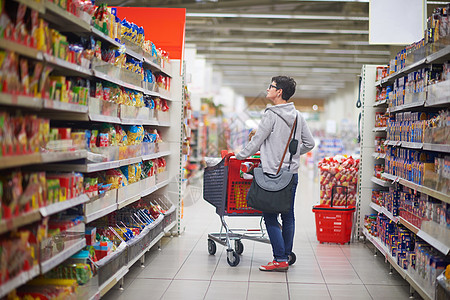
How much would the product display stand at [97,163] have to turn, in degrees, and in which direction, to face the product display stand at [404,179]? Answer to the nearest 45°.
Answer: approximately 45° to its left

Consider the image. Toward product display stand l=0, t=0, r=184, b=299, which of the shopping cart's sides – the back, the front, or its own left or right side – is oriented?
left

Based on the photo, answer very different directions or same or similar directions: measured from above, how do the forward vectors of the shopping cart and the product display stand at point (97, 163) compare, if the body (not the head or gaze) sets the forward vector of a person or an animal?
very different directions

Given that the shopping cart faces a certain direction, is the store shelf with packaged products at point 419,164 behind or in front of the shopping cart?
behind

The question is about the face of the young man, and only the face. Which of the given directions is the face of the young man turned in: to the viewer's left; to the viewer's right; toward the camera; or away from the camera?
to the viewer's left

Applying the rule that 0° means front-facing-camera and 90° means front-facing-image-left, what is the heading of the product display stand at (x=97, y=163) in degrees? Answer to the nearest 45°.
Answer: approximately 315°

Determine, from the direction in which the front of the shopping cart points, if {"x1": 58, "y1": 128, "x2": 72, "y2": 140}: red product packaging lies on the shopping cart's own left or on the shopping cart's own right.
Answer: on the shopping cart's own left
